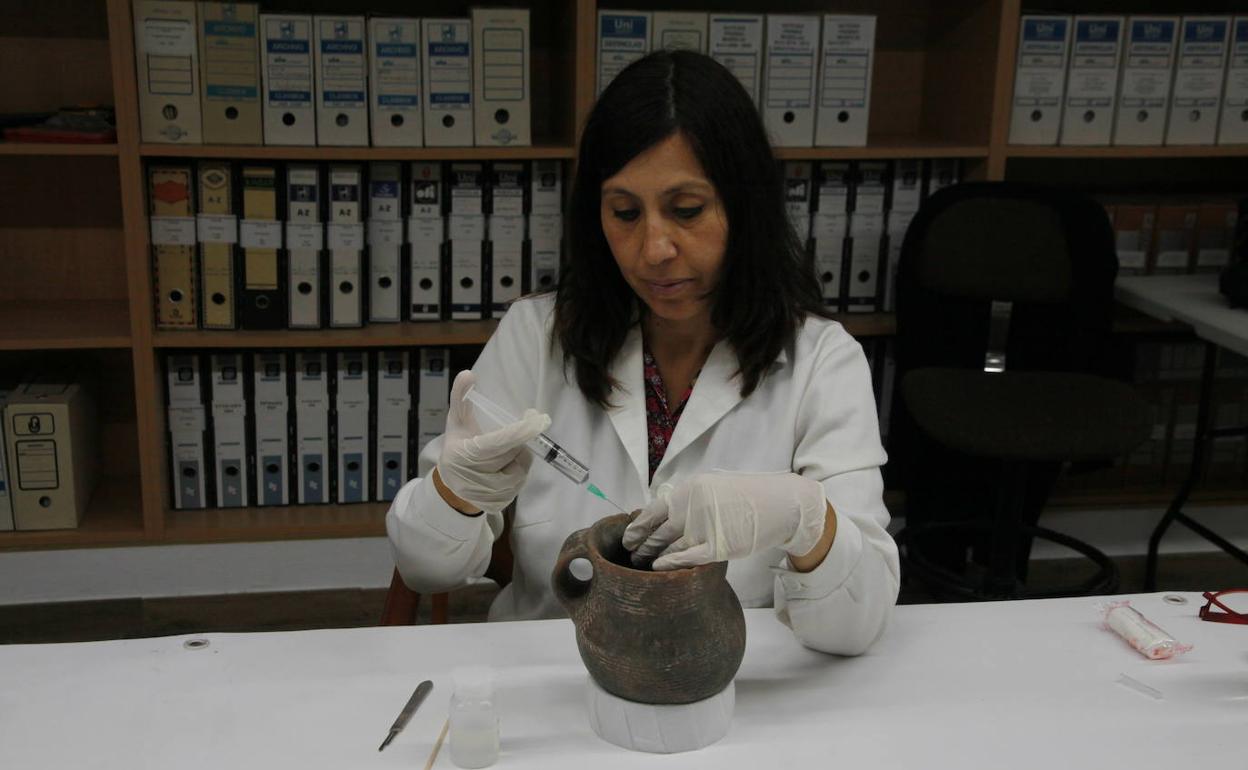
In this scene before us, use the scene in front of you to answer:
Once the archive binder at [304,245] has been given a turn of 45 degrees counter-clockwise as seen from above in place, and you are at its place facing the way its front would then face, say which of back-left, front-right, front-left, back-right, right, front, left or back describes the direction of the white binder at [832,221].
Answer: front-left

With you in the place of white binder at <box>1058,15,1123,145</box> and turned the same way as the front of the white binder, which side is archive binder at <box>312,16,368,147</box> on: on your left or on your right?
on your right

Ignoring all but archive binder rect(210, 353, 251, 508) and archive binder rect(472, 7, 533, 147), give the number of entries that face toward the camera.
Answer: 2

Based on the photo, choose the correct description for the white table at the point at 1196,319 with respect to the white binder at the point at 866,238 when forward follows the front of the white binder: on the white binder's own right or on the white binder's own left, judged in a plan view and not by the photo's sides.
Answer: on the white binder's own left

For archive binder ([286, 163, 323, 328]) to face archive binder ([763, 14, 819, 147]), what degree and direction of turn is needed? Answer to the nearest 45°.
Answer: approximately 90° to its left

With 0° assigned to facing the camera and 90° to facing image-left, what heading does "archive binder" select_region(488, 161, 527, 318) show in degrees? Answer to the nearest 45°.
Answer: approximately 0°

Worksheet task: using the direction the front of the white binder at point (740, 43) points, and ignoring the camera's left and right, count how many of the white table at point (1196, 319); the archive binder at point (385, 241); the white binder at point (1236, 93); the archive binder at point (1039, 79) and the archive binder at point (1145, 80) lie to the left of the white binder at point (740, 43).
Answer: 4

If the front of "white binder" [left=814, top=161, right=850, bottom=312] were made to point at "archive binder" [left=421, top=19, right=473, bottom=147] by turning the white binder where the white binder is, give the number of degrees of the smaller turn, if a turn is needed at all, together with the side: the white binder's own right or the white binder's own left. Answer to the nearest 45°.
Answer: approximately 90° to the white binder's own right
